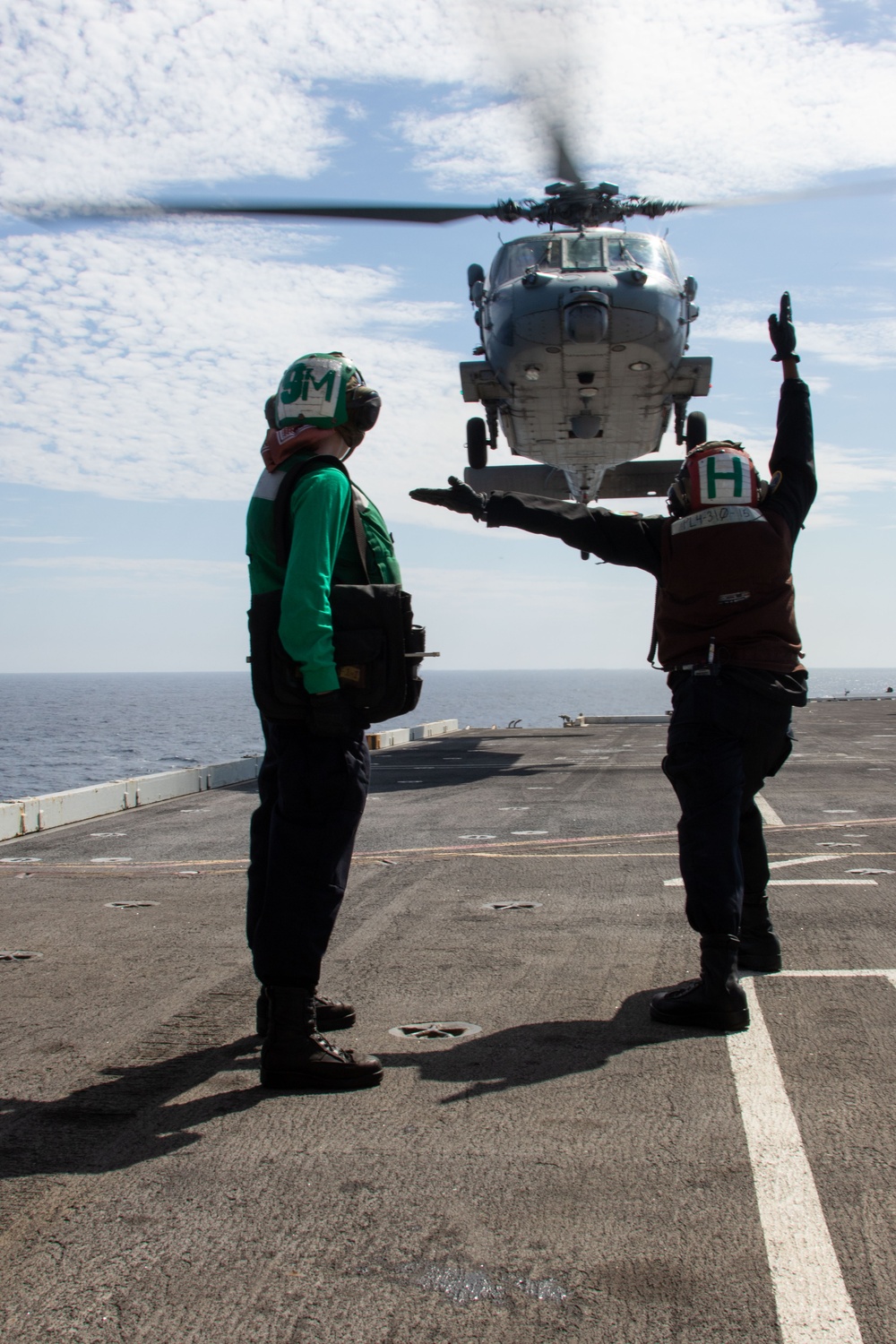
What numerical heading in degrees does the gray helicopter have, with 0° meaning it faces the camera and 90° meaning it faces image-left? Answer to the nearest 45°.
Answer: approximately 0°

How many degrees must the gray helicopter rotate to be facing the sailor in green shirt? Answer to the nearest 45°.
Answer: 0° — it already faces them

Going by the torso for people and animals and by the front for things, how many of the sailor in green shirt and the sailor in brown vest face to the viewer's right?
1

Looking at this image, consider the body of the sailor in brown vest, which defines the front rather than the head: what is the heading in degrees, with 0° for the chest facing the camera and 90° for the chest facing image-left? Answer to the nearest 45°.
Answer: approximately 180°

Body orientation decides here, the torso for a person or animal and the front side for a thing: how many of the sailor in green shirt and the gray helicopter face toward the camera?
1

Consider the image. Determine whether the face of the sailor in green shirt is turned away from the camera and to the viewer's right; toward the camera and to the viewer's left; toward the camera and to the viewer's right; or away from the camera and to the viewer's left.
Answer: away from the camera and to the viewer's right

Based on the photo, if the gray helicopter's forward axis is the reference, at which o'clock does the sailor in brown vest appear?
The sailor in brown vest is roughly at 12 o'clock from the gray helicopter.

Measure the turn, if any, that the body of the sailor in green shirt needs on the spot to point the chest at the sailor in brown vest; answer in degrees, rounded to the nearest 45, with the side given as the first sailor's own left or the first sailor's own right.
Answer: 0° — they already face them

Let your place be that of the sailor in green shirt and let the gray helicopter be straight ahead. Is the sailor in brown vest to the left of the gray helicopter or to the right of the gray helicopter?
right

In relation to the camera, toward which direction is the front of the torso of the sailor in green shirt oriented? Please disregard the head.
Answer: to the viewer's right

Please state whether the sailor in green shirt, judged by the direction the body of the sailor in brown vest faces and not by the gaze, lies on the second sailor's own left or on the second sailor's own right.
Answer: on the second sailor's own left

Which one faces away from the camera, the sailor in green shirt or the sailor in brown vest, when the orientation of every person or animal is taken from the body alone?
the sailor in brown vest

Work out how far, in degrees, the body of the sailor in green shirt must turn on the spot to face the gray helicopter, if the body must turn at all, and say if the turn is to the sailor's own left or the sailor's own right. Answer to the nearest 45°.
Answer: approximately 90° to the sailor's own left

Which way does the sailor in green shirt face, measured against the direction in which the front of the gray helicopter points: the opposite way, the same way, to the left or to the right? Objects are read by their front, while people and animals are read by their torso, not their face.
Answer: to the left
